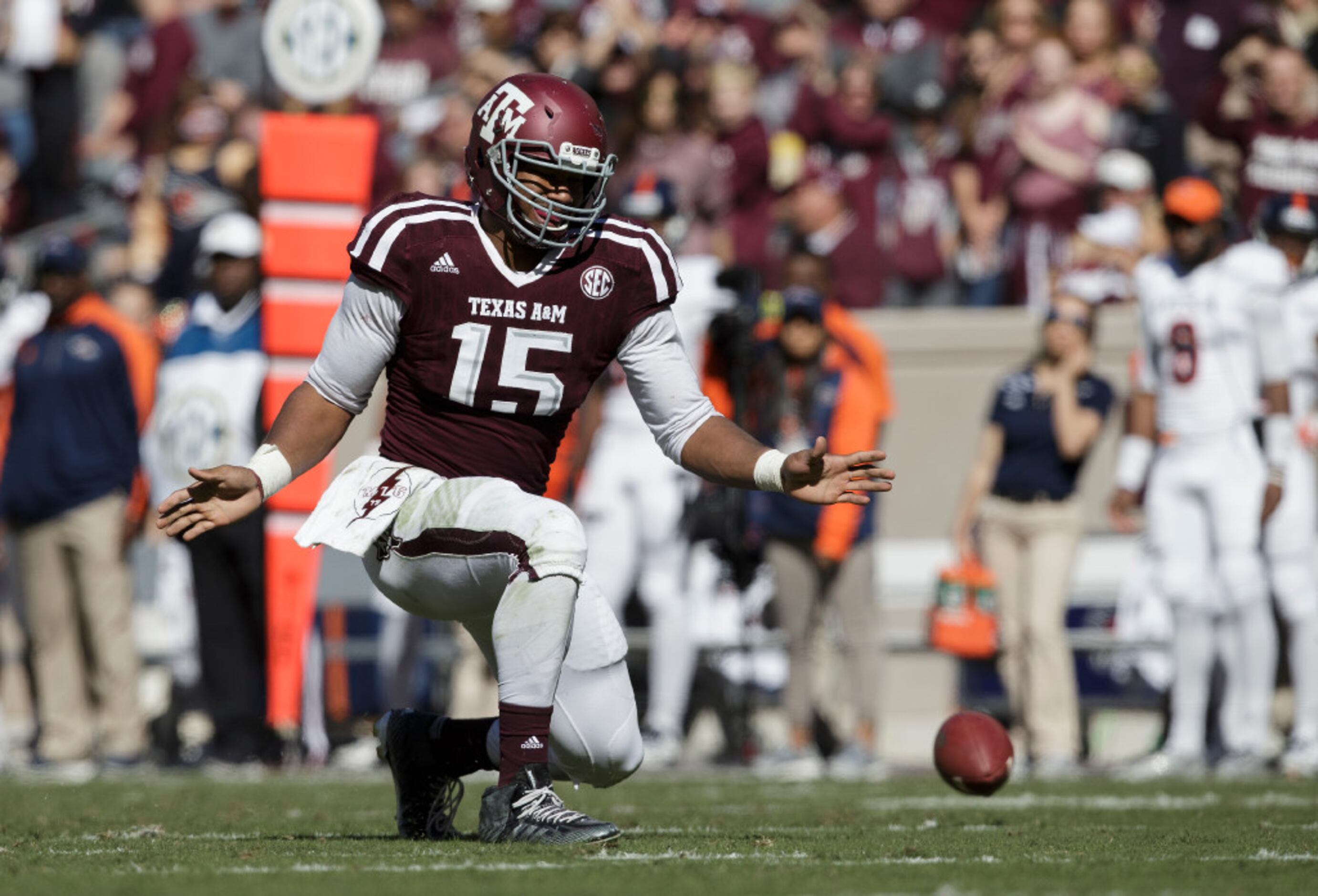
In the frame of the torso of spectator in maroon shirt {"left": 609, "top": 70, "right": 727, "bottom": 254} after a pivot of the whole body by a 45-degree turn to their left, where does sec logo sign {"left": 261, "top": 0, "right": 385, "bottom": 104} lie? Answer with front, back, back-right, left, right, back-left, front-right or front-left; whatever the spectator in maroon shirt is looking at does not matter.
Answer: right

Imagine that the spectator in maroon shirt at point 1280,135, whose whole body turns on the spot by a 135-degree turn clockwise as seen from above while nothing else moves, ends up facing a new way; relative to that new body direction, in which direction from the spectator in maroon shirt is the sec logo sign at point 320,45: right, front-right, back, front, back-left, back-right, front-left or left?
left

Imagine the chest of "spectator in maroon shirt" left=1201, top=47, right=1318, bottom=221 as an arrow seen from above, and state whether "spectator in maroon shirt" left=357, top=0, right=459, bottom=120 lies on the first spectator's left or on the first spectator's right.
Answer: on the first spectator's right

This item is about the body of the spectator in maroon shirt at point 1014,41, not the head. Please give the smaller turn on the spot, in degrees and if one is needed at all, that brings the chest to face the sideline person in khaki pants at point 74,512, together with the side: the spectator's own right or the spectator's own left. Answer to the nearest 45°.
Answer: approximately 45° to the spectator's own right

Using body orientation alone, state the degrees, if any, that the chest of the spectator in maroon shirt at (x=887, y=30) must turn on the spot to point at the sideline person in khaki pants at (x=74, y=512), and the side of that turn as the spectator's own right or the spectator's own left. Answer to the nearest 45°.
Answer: approximately 45° to the spectator's own right

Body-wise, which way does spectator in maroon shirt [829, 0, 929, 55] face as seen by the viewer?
toward the camera

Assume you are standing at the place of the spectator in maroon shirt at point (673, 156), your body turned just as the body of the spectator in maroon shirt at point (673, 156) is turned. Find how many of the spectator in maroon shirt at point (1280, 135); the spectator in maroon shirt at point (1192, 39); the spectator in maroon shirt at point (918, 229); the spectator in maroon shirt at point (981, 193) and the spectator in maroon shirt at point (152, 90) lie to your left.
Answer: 4

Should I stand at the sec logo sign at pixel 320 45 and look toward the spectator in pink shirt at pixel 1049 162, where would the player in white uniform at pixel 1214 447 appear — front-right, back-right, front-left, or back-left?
front-right

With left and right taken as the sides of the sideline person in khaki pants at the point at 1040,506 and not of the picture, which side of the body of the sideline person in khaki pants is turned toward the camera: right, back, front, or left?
front

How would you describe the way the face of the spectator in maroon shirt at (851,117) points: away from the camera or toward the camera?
toward the camera

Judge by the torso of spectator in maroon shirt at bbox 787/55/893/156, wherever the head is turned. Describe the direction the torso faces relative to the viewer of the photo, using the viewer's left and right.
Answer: facing the viewer

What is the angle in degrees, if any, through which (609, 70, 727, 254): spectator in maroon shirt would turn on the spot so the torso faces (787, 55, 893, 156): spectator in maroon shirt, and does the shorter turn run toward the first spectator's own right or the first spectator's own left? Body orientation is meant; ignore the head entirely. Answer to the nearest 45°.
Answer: approximately 135° to the first spectator's own left

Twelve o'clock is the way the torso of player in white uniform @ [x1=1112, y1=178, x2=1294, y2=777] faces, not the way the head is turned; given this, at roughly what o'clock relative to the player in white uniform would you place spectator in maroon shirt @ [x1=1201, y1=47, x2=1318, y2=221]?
The spectator in maroon shirt is roughly at 5 o'clock from the player in white uniform.

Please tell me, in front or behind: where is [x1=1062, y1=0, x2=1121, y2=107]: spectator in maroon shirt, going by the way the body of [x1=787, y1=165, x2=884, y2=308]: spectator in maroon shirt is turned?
behind

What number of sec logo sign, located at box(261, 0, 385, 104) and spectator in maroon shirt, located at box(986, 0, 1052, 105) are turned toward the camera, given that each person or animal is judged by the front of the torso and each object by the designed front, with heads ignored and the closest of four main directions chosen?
2
